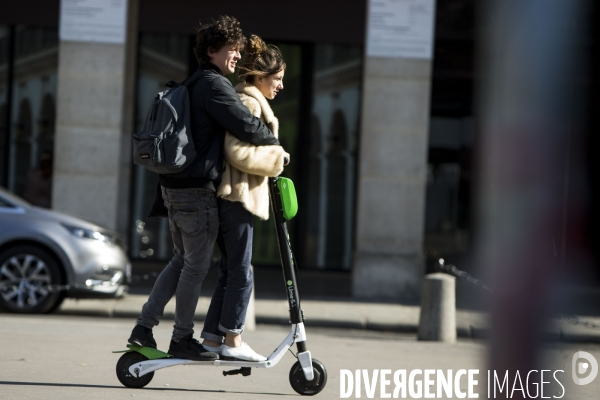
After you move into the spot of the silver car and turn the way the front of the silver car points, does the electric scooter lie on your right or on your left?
on your right

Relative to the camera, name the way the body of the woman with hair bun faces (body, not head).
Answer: to the viewer's right

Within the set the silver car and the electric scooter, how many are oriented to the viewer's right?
2

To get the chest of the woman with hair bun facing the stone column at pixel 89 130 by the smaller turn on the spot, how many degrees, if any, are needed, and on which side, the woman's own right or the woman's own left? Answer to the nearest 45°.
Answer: approximately 90° to the woman's own left

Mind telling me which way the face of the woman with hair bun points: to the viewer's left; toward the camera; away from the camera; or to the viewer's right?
to the viewer's right

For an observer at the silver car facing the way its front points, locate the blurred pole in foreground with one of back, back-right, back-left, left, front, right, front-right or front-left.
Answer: right

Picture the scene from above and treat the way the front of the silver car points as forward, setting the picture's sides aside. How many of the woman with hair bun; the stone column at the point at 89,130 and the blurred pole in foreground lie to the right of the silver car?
2

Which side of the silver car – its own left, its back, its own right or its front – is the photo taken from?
right

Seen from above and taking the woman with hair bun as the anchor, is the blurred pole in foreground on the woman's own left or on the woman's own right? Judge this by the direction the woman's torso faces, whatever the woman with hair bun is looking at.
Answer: on the woman's own right

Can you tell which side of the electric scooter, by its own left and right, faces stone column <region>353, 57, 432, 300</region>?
left

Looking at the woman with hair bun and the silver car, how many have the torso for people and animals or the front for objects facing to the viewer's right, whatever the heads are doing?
2

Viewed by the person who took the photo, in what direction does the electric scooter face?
facing to the right of the viewer
